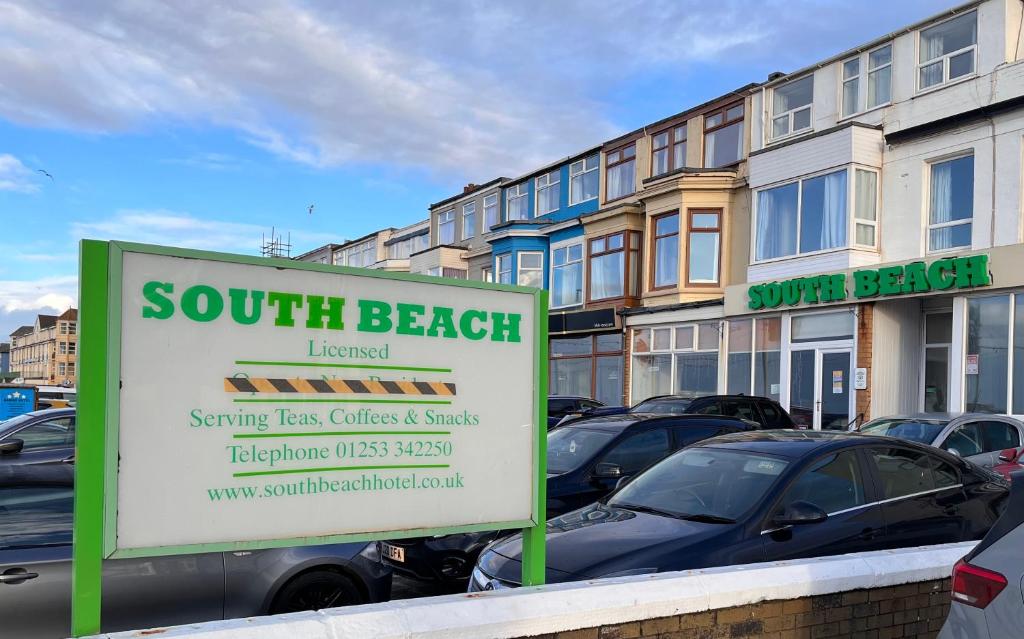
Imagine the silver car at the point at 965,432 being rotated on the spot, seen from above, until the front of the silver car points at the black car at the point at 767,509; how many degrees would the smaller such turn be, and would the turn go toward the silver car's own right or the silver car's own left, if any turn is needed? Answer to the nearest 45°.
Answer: approximately 45° to the silver car's own left

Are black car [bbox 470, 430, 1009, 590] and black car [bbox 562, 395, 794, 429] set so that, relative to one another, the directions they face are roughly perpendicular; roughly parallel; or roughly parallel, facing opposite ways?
roughly parallel

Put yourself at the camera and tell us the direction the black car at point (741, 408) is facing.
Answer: facing the viewer and to the left of the viewer

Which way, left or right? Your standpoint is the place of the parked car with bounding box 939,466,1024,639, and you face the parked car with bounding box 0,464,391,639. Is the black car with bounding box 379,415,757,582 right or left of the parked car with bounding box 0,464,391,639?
right

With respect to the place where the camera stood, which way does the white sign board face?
facing the viewer and to the right of the viewer

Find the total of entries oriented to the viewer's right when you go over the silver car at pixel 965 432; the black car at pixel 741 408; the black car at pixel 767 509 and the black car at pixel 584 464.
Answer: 0

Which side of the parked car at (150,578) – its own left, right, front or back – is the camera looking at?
right

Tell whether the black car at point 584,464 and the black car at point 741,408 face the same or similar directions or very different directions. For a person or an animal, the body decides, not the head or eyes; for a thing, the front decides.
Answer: same or similar directions
